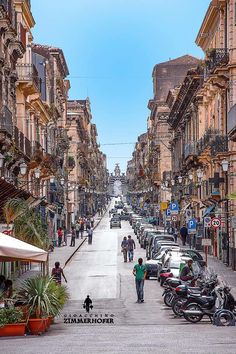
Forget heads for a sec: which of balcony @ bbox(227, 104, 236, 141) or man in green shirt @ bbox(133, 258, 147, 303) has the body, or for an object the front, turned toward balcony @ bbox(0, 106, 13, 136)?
balcony @ bbox(227, 104, 236, 141)

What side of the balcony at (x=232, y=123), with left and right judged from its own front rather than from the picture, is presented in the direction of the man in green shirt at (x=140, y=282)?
left

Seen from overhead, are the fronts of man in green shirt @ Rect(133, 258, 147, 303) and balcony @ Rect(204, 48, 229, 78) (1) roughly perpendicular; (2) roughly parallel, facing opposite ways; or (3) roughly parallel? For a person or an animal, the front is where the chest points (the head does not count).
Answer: roughly perpendicular

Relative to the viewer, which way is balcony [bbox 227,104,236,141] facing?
to the viewer's left

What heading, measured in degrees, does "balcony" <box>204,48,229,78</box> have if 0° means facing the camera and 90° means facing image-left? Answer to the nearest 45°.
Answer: approximately 90°

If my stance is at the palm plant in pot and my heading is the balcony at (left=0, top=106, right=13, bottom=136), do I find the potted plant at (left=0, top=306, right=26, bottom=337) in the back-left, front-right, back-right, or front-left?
back-left

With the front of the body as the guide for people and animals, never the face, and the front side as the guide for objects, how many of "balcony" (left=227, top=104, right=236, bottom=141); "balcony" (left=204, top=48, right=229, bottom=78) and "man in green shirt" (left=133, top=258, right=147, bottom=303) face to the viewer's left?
2

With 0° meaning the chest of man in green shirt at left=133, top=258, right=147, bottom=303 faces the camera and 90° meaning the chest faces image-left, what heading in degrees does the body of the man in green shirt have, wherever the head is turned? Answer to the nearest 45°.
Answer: approximately 0°

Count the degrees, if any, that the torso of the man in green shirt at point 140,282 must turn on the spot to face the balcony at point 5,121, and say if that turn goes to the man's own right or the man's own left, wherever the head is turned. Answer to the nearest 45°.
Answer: approximately 135° to the man's own right

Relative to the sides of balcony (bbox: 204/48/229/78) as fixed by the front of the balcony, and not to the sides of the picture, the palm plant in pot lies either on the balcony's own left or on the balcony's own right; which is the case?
on the balcony's own left
